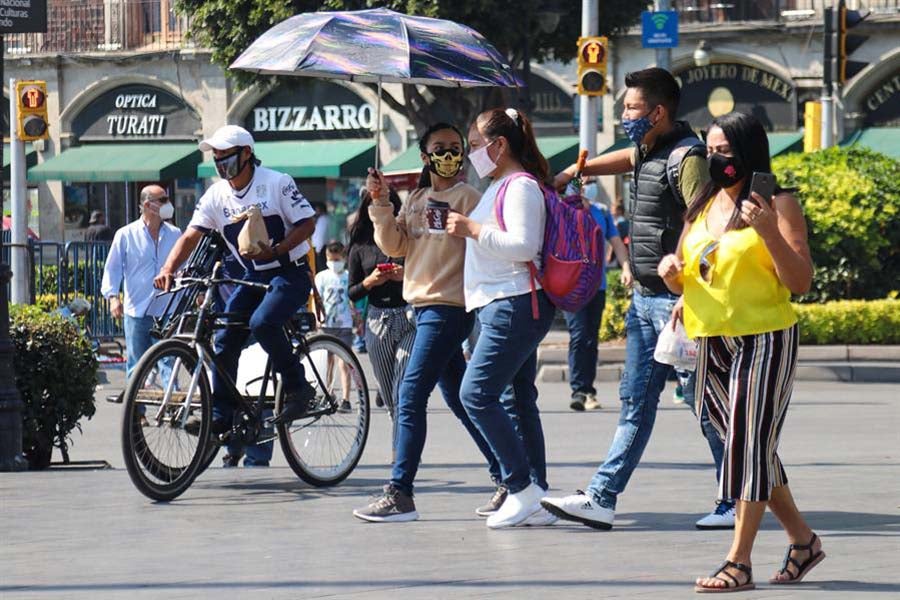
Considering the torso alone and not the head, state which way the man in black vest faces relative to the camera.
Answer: to the viewer's left

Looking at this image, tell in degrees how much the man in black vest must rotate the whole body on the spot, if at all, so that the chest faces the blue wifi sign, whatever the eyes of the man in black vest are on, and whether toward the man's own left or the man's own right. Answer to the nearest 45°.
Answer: approximately 90° to the man's own right

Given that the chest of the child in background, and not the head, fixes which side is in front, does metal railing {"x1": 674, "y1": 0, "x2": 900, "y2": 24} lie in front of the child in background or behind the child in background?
behind

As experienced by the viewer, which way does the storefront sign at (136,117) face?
facing the viewer

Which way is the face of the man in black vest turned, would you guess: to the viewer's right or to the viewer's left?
to the viewer's left

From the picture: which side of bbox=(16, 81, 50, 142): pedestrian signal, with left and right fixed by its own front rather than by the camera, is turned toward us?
front

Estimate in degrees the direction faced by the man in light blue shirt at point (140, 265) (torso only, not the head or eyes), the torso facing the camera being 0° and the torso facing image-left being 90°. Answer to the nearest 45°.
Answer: approximately 315°

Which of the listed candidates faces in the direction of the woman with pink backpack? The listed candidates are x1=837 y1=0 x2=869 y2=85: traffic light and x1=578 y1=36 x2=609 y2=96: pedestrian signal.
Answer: the pedestrian signal

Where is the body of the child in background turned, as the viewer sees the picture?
toward the camera

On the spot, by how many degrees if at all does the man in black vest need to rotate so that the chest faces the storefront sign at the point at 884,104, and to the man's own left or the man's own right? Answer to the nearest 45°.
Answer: approximately 90° to the man's own right

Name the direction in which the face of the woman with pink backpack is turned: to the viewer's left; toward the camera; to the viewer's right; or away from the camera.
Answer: to the viewer's left

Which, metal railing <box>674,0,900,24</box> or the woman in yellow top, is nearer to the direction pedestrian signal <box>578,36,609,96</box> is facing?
the woman in yellow top
